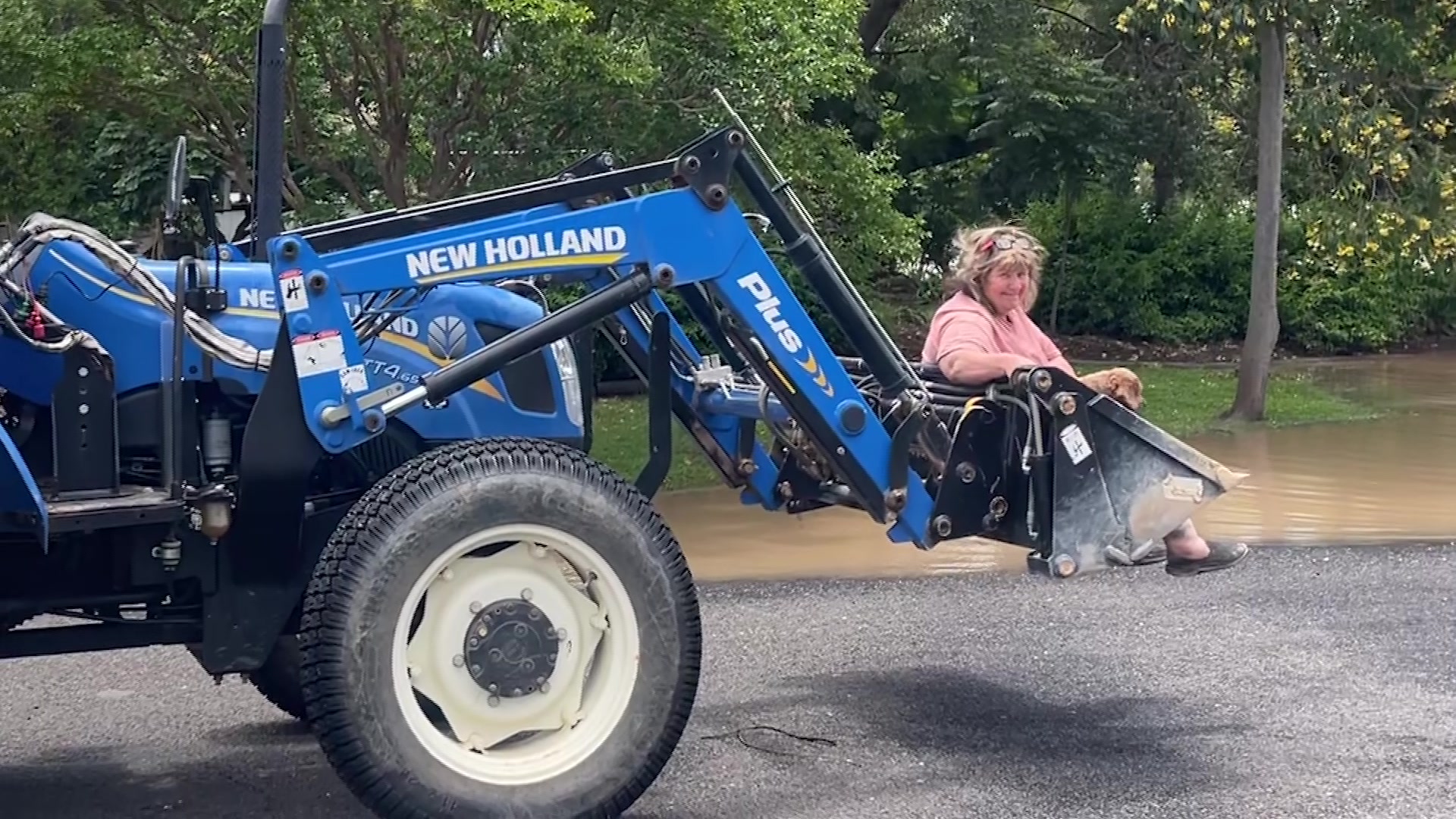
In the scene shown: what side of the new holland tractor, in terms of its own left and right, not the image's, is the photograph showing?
right

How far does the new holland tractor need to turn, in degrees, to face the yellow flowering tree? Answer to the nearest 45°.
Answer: approximately 45° to its left
